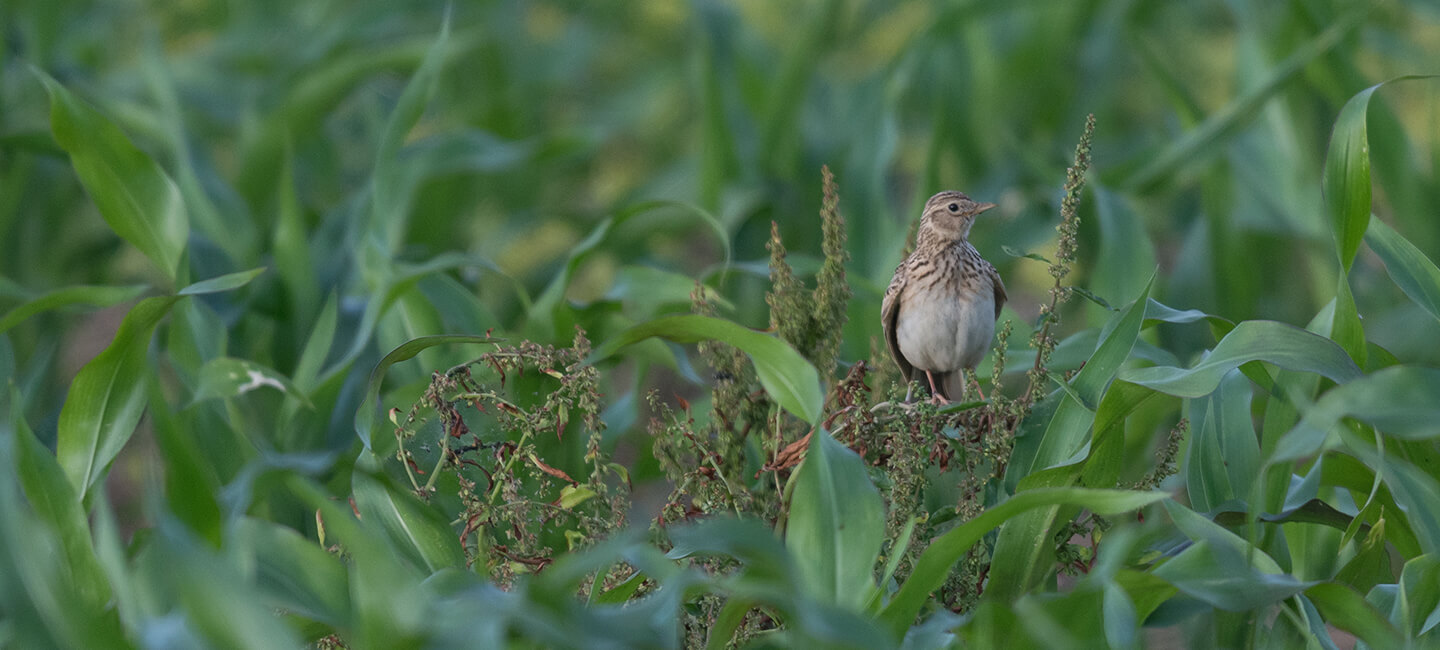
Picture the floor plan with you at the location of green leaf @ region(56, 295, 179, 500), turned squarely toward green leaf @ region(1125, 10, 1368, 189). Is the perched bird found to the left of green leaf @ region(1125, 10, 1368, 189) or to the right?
right

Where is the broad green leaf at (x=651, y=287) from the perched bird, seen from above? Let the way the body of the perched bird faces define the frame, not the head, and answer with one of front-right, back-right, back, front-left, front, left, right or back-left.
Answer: back-right

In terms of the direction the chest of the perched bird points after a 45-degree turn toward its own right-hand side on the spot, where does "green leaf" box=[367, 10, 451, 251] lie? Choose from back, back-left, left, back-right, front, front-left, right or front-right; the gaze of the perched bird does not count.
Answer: right

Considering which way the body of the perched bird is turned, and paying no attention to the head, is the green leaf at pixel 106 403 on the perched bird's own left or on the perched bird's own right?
on the perched bird's own right

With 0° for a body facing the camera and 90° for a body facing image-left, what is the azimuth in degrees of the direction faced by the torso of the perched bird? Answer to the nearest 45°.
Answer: approximately 0°

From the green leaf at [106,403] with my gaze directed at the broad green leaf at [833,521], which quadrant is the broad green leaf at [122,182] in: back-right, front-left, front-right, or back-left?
back-left

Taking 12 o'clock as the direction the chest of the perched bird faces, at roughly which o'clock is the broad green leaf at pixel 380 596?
The broad green leaf is roughly at 1 o'clock from the perched bird.

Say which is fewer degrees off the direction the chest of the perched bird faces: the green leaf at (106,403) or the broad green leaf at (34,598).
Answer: the broad green leaf
